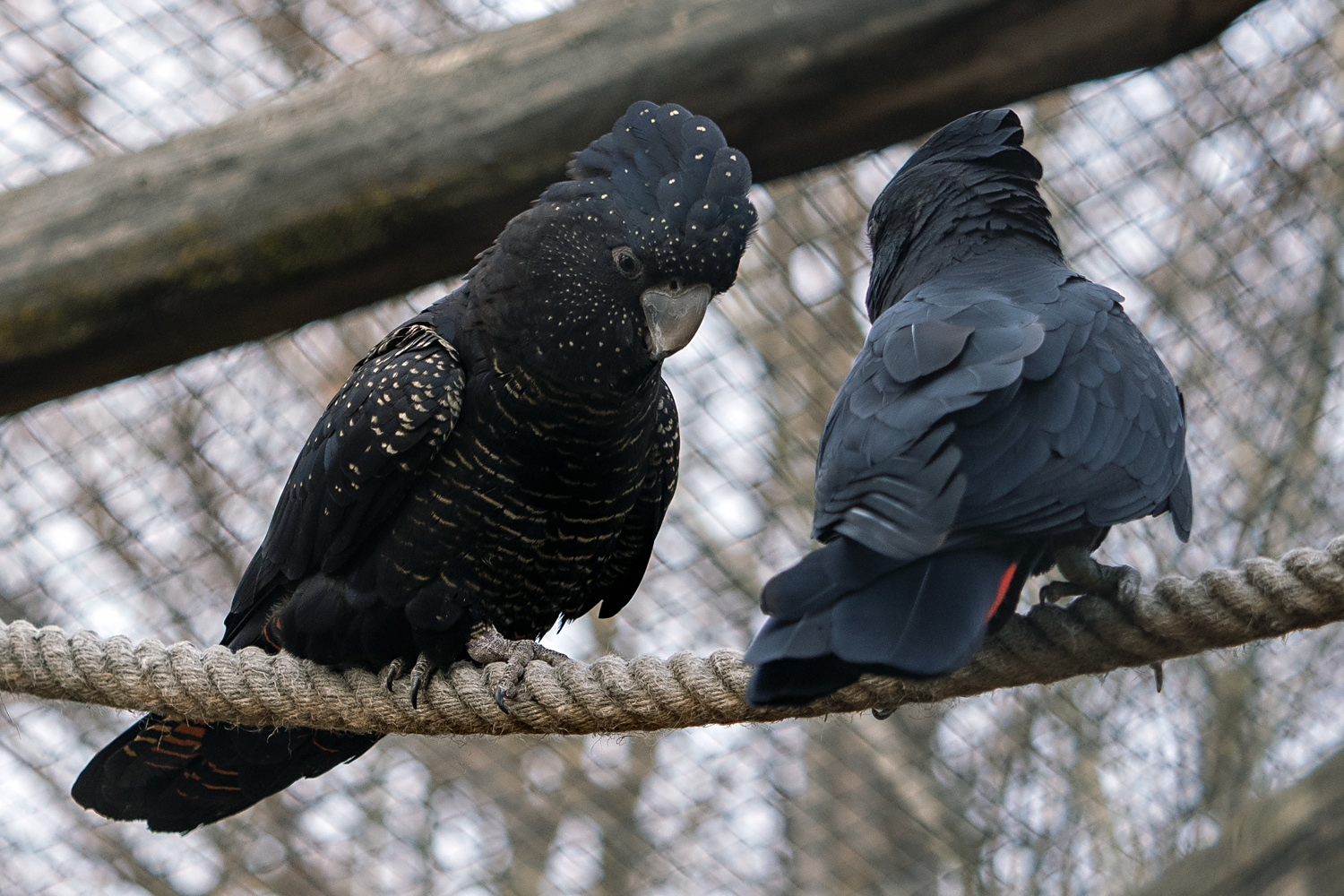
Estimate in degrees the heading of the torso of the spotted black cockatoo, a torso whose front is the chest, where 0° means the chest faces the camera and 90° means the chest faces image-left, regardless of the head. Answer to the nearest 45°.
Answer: approximately 315°
